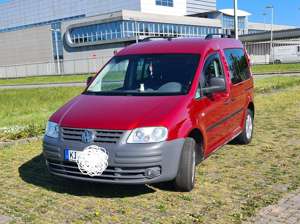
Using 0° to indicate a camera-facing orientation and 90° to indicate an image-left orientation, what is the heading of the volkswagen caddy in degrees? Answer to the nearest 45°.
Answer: approximately 45°
